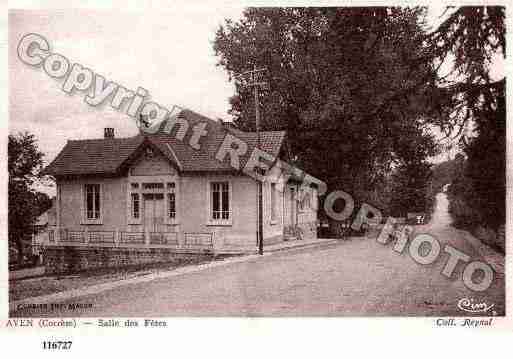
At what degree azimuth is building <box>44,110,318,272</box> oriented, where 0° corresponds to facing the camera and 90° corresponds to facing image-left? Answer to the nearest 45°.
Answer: approximately 0°
